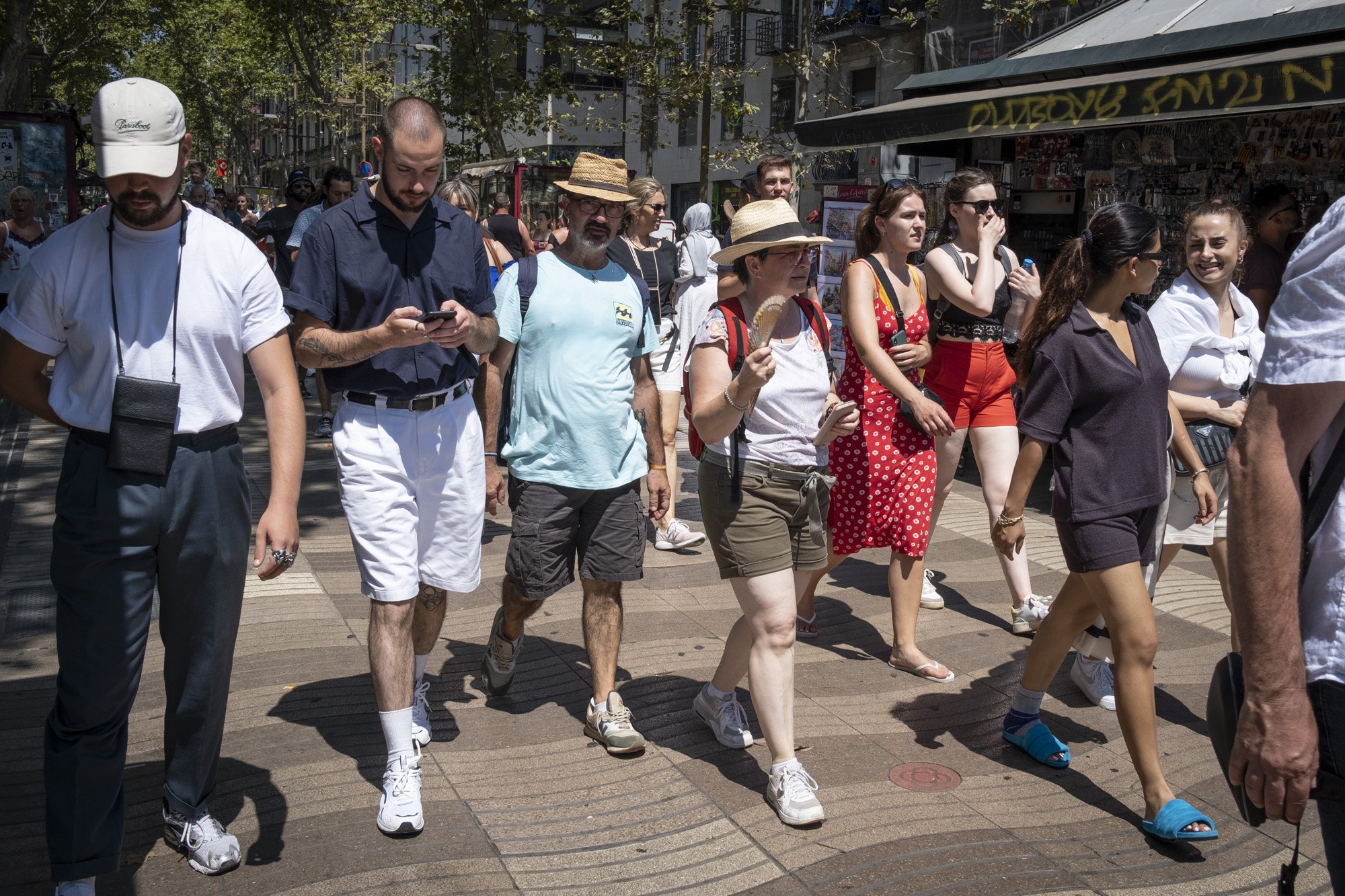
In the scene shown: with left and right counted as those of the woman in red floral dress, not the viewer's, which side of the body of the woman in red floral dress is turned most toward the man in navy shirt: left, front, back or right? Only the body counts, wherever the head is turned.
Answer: right

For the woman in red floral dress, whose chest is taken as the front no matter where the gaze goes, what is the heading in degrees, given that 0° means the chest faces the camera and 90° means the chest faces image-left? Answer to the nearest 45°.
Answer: approximately 315°

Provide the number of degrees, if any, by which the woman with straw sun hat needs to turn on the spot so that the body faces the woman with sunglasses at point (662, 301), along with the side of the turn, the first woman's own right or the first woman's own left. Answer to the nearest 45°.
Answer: approximately 135° to the first woman's own left

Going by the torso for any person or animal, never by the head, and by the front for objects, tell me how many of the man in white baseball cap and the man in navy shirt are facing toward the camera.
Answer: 2

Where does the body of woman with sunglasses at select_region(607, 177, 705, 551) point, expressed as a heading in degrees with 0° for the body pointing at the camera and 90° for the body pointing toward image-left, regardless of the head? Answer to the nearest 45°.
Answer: approximately 315°

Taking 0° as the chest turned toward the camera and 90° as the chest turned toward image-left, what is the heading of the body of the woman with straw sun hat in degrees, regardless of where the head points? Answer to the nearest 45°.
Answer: approximately 315°

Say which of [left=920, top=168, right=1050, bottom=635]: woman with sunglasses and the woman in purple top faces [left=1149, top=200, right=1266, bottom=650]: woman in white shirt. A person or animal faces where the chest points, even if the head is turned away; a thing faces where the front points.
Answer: the woman with sunglasses

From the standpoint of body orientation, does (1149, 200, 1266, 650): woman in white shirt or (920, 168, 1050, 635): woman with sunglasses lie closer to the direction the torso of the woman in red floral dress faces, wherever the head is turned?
the woman in white shirt
